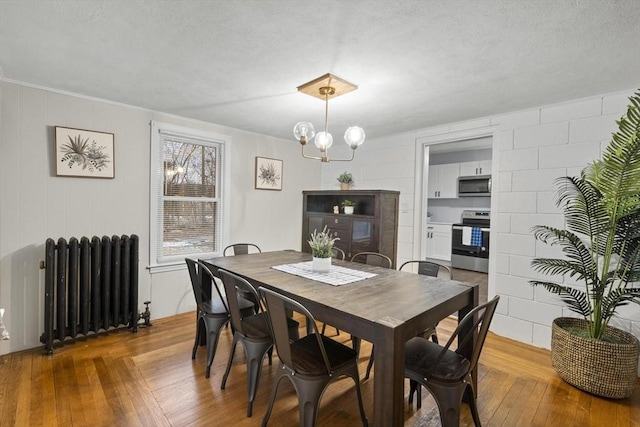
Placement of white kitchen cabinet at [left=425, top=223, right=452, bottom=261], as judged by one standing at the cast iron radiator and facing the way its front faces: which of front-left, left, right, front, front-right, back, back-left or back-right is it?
front-left

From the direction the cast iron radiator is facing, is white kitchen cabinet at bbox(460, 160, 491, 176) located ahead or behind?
ahead

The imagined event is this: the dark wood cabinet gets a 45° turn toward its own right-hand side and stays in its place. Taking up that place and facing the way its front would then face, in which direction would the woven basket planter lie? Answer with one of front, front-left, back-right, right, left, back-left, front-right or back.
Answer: back-left

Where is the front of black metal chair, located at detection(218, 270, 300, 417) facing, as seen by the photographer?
facing away from the viewer and to the right of the viewer

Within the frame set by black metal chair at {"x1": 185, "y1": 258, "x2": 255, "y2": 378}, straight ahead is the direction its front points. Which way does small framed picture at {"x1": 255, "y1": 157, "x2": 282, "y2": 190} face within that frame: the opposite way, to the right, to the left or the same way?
to the right

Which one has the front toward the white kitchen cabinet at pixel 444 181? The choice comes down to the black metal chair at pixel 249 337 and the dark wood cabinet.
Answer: the black metal chair

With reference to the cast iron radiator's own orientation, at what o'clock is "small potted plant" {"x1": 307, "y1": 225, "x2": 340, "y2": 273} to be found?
The small potted plant is roughly at 12 o'clock from the cast iron radiator.

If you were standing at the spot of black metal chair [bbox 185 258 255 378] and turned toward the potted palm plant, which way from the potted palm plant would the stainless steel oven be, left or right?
left

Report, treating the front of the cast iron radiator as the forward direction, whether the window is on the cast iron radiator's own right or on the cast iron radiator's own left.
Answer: on the cast iron radiator's own left

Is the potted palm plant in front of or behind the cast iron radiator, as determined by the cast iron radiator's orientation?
in front

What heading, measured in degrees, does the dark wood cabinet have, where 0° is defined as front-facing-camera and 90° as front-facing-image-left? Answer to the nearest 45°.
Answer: approximately 45°

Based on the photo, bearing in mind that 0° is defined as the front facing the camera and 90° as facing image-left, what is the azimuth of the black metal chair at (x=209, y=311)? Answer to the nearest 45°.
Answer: approximately 225°

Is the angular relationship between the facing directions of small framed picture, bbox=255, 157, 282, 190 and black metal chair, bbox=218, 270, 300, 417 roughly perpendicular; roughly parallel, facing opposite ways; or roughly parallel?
roughly perpendicular

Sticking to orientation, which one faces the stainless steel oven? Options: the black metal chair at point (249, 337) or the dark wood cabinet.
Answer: the black metal chair

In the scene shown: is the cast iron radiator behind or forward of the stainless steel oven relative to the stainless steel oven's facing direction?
forward
